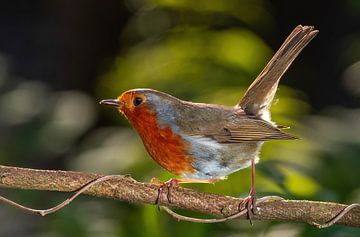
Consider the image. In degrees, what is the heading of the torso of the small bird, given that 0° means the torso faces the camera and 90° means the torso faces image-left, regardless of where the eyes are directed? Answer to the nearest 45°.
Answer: approximately 90°
